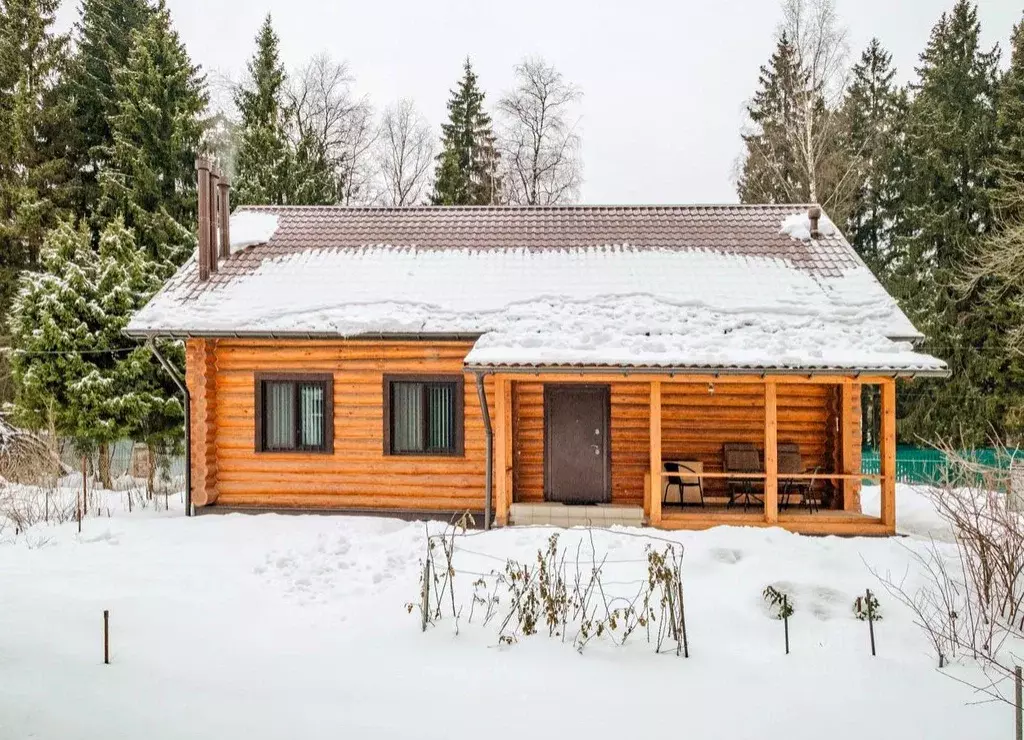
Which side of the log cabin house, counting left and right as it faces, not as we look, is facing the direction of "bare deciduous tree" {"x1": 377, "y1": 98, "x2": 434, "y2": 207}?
back

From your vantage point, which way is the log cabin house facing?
toward the camera

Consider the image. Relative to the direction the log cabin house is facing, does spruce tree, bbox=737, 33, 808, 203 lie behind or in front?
behind

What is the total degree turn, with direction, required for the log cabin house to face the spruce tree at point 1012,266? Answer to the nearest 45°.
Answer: approximately 135° to its left

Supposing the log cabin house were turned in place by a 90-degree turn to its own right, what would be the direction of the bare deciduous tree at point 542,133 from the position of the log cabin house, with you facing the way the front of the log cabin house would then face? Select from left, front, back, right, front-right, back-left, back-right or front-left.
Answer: right

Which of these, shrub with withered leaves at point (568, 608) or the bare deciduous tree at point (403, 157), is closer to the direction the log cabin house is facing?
the shrub with withered leaves

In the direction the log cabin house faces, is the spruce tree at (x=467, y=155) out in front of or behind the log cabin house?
behind

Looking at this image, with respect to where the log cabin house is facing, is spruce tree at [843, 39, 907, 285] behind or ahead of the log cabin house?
behind

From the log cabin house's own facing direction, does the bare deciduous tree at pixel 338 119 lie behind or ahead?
behind
